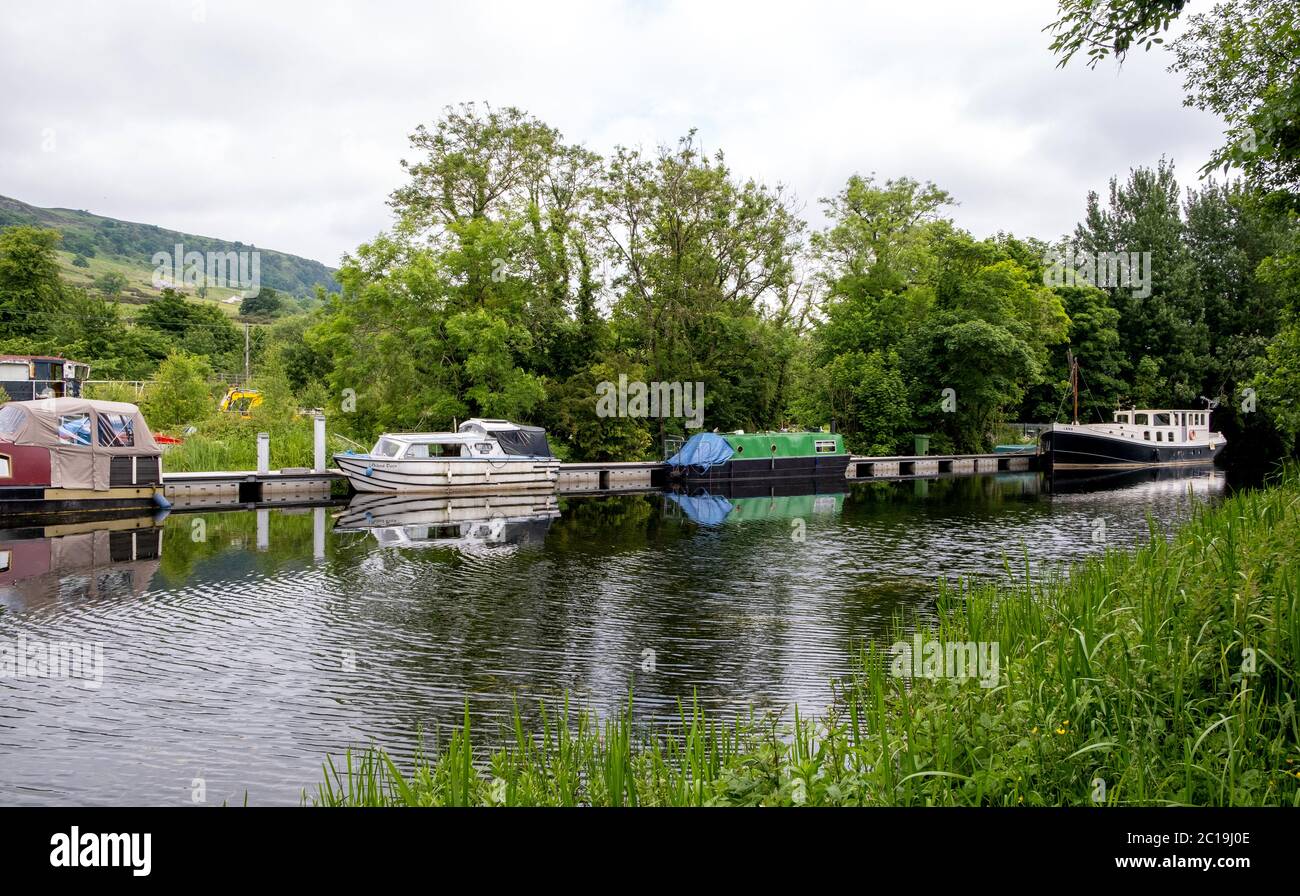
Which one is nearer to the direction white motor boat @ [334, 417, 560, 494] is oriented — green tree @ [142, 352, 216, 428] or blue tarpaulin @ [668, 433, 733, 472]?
the green tree

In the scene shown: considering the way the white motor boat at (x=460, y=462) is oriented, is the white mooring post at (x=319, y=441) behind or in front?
in front

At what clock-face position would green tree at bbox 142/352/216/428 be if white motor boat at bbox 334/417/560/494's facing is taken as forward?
The green tree is roughly at 1 o'clock from the white motor boat.

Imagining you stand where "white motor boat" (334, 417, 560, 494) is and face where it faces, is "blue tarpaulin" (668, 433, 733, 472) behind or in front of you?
behind

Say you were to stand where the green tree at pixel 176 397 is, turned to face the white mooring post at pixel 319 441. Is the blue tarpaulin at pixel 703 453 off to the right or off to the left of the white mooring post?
left

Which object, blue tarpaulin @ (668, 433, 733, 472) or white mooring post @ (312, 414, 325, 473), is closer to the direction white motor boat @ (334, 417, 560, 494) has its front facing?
the white mooring post

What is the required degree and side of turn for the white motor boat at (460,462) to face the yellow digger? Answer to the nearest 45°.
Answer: approximately 45° to its right

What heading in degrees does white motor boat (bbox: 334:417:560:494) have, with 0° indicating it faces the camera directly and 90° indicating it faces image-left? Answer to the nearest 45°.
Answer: approximately 90°
